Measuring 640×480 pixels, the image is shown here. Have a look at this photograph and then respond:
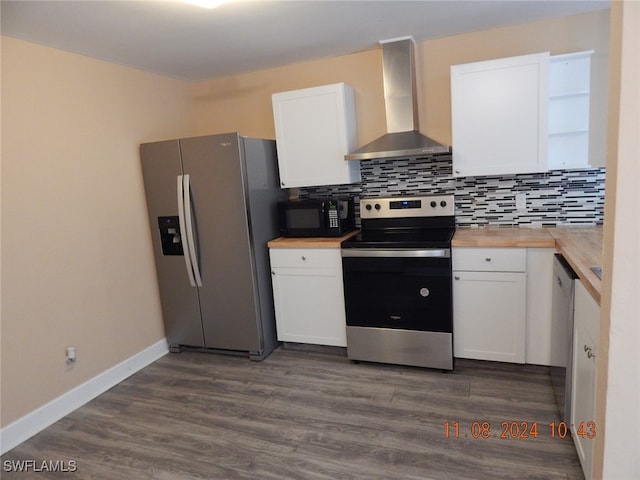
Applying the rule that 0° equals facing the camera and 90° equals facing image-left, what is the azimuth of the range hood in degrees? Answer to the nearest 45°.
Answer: approximately 0°

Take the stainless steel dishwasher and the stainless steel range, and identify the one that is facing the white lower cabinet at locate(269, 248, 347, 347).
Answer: the stainless steel dishwasher

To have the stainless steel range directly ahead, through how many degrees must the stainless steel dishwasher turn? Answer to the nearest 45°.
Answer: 0° — it already faces it

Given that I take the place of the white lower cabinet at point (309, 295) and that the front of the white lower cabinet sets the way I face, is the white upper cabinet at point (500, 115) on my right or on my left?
on my left

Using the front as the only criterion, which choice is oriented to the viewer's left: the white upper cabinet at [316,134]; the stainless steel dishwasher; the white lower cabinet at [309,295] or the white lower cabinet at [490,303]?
the stainless steel dishwasher

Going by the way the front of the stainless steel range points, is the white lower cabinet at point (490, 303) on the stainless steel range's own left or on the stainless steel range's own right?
on the stainless steel range's own left

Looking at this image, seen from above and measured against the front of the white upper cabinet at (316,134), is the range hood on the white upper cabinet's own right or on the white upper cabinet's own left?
on the white upper cabinet's own left

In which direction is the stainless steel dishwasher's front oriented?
to the viewer's left
